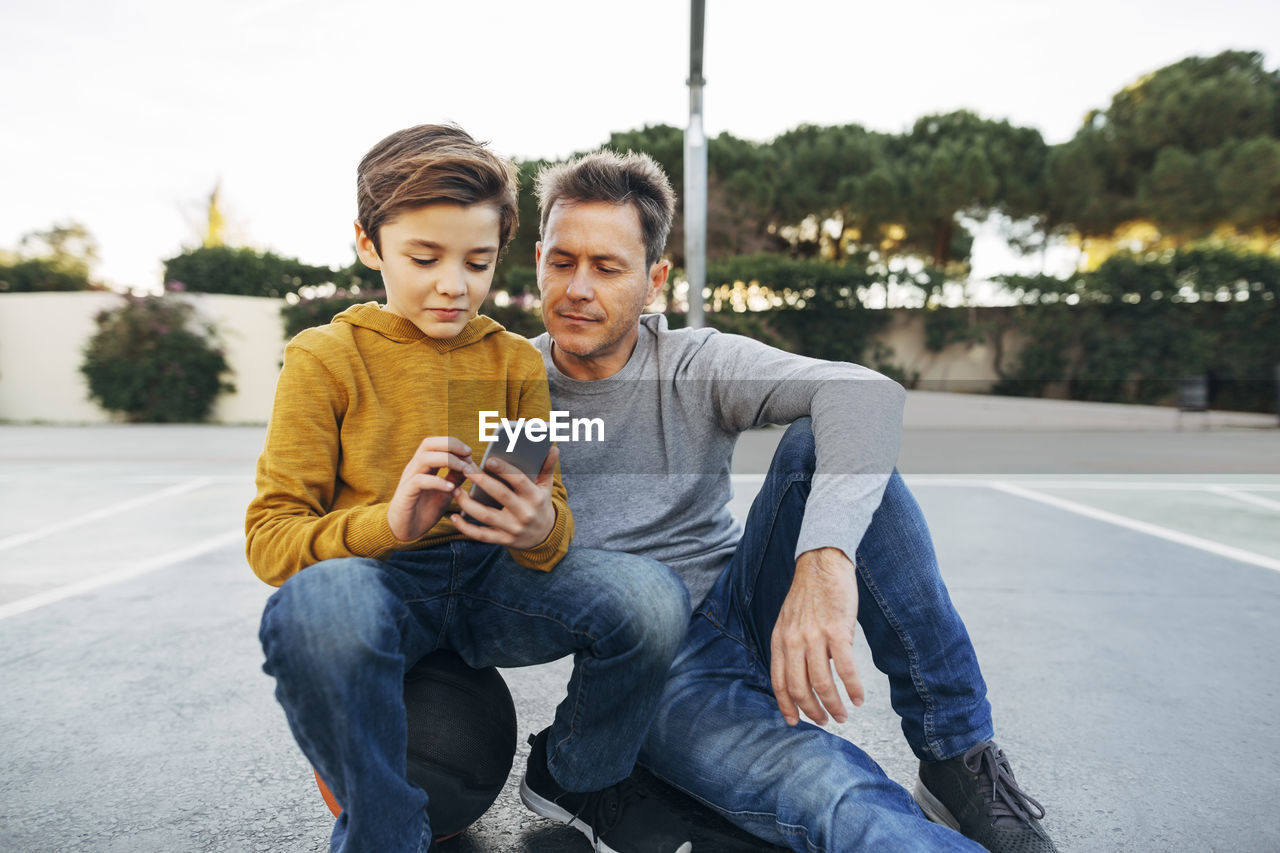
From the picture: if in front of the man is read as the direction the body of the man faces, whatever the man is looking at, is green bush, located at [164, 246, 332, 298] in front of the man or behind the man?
behind

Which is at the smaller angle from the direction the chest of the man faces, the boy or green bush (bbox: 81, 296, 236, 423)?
the boy

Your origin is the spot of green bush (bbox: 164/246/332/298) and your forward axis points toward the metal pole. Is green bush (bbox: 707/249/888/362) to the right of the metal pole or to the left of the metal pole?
left

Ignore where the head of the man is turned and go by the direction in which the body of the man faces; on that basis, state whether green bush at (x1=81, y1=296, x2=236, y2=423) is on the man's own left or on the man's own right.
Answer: on the man's own right

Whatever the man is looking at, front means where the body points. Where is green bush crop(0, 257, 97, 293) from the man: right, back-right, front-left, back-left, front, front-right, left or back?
back-right

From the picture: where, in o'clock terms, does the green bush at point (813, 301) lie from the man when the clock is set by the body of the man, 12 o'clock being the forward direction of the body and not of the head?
The green bush is roughly at 6 o'clock from the man.

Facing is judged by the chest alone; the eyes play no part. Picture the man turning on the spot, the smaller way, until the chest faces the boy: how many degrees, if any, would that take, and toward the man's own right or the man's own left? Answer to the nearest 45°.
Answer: approximately 45° to the man's own right

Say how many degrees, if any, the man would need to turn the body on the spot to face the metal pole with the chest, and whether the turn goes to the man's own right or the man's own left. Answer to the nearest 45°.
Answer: approximately 180°

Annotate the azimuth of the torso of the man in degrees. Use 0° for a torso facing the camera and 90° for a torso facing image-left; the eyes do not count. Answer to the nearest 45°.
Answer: approximately 0°

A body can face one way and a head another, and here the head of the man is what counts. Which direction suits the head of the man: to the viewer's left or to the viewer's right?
to the viewer's left

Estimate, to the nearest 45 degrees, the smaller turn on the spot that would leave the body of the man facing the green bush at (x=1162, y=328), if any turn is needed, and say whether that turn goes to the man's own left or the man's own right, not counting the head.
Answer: approximately 135° to the man's own left
